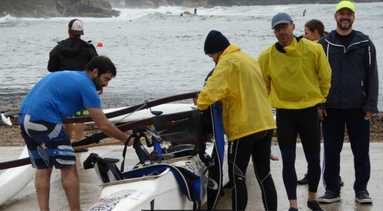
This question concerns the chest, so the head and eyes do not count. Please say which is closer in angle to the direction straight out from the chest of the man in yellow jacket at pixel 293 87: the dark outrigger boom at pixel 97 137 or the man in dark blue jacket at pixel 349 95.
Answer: the dark outrigger boom

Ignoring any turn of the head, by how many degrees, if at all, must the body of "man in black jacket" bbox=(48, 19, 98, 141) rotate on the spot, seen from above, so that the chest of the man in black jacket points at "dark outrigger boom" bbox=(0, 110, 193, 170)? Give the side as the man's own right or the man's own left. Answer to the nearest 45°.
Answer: approximately 180°

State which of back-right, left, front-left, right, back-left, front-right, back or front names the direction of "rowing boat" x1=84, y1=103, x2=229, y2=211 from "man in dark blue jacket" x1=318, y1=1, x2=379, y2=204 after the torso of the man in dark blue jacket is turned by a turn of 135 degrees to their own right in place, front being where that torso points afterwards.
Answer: left

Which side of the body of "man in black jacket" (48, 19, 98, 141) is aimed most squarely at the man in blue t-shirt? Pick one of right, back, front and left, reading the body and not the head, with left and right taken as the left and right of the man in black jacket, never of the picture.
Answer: back

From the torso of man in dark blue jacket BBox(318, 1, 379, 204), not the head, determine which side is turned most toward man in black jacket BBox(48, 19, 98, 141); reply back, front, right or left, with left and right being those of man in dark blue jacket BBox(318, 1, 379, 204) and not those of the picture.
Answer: right

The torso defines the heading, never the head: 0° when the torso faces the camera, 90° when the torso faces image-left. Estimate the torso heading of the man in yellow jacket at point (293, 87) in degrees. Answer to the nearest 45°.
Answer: approximately 0°

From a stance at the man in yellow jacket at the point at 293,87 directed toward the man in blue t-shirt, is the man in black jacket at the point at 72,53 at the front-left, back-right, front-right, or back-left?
front-right

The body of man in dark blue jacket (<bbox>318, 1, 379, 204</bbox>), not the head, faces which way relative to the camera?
toward the camera

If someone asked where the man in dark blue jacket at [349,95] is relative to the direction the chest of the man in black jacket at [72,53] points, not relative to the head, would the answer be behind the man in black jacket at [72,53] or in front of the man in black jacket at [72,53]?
behind

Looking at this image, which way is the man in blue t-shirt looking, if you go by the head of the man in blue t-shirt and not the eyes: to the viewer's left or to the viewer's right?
to the viewer's right

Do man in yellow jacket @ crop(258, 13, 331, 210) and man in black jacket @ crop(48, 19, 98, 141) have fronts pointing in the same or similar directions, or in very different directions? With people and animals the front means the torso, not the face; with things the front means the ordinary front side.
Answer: very different directions
